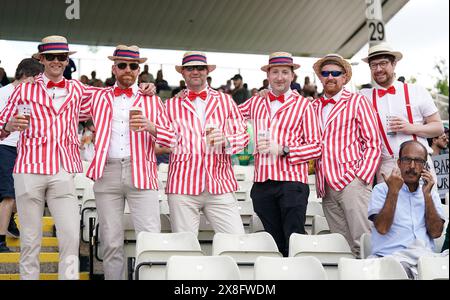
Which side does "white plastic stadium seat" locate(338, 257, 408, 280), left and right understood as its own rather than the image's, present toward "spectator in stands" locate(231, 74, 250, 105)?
back

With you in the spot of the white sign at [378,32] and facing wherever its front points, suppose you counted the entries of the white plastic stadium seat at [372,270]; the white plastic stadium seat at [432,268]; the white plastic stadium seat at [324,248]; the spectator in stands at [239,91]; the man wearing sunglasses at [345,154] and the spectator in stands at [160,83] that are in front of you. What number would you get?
4

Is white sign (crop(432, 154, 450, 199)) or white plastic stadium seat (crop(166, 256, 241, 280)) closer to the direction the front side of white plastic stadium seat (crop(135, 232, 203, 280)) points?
the white plastic stadium seat

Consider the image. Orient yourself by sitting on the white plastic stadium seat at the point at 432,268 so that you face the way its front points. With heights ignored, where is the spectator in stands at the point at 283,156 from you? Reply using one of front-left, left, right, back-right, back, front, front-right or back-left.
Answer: back-right

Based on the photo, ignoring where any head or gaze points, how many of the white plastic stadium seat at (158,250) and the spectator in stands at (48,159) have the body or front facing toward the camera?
2

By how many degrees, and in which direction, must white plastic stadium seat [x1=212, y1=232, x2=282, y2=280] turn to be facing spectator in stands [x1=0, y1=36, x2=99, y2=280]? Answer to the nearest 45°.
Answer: approximately 90° to its right

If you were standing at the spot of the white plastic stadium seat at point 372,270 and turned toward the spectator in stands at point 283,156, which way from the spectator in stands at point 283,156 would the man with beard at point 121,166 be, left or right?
left
